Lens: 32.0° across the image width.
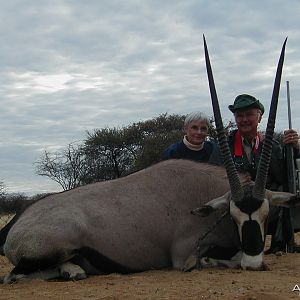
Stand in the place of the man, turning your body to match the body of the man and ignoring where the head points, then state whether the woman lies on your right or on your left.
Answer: on your right

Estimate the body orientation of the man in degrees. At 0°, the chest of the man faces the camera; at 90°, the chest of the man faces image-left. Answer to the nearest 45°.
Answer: approximately 0°

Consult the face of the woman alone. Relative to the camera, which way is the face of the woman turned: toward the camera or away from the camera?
toward the camera

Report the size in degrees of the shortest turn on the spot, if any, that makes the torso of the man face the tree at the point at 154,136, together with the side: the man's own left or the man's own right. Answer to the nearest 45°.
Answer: approximately 180°

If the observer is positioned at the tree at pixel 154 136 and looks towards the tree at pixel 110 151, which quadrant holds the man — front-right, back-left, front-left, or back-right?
back-left

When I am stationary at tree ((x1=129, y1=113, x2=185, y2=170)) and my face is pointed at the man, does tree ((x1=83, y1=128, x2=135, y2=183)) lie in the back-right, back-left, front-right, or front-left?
back-right

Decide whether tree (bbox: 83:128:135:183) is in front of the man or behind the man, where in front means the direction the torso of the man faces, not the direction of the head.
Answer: behind

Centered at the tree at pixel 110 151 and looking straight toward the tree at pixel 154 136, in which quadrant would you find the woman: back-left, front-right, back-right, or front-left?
front-right
